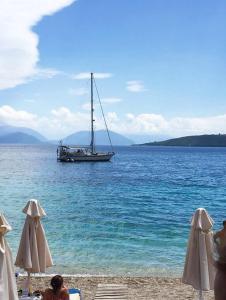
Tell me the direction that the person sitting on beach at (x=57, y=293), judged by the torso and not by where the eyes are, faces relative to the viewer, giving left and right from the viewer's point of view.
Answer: facing away from the viewer

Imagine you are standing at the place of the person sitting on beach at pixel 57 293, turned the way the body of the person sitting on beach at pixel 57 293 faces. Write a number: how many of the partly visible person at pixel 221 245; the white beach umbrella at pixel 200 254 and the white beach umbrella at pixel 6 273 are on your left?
1

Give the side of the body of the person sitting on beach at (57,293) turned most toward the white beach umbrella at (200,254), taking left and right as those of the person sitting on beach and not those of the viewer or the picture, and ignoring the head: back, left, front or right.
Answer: right

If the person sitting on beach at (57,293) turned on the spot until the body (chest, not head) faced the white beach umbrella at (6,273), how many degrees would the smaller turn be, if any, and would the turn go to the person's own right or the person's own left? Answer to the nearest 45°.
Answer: approximately 90° to the person's own left

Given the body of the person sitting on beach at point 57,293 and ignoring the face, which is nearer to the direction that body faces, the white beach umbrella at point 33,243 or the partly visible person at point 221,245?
the white beach umbrella

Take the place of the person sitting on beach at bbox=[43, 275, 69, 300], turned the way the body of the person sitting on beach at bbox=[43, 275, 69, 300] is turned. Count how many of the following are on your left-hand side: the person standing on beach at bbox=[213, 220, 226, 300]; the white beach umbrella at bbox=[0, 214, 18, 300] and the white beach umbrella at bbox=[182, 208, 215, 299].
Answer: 1

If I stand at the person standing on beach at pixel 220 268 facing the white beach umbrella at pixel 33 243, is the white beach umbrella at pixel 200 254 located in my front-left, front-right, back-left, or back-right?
front-right

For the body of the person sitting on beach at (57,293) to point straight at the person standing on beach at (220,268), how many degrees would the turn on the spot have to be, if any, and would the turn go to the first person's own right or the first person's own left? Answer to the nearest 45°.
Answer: approximately 135° to the first person's own right

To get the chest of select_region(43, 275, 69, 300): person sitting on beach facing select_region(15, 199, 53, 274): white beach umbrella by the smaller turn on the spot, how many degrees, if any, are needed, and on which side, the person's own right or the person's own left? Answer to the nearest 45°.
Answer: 0° — they already face it

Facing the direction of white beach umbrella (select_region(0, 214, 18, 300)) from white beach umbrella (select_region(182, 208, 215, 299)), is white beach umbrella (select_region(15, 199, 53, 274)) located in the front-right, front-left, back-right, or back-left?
front-right

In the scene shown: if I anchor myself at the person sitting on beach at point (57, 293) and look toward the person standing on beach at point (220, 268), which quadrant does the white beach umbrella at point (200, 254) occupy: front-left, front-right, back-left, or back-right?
front-left
